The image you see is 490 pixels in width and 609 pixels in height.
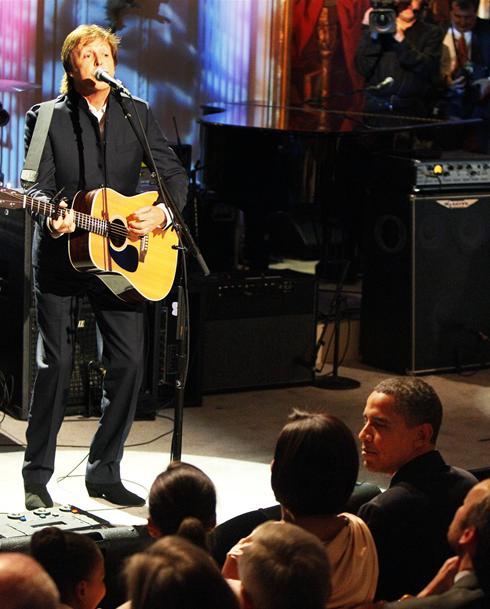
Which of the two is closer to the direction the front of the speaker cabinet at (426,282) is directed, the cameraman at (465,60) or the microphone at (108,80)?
the microphone

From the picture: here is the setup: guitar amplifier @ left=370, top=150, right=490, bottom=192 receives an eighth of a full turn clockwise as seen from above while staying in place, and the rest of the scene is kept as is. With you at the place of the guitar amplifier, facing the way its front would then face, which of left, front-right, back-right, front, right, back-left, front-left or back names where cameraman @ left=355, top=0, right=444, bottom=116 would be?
back

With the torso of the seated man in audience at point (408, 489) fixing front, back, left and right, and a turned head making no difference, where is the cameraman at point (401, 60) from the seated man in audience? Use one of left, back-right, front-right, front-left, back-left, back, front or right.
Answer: front-right

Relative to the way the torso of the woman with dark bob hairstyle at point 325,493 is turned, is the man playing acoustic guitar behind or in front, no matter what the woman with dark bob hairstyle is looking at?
in front

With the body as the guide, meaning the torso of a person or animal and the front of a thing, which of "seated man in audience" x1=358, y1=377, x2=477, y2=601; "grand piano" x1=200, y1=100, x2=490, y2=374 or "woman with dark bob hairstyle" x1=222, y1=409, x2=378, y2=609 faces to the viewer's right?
the grand piano

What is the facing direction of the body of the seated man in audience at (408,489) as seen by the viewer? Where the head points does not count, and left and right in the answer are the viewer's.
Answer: facing away from the viewer and to the left of the viewer

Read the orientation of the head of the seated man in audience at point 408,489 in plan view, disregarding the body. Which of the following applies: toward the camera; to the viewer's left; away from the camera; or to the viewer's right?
to the viewer's left

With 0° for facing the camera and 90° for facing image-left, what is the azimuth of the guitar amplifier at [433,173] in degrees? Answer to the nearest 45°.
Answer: approximately 315°

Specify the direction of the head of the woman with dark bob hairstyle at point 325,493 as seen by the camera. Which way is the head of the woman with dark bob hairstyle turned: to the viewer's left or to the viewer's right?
to the viewer's left

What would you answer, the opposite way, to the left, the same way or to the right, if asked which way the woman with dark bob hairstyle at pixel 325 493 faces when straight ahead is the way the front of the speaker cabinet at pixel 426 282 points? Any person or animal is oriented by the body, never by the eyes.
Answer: the opposite way

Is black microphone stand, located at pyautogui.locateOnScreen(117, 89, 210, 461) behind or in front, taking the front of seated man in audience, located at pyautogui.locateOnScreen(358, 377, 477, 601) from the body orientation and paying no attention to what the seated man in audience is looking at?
in front
